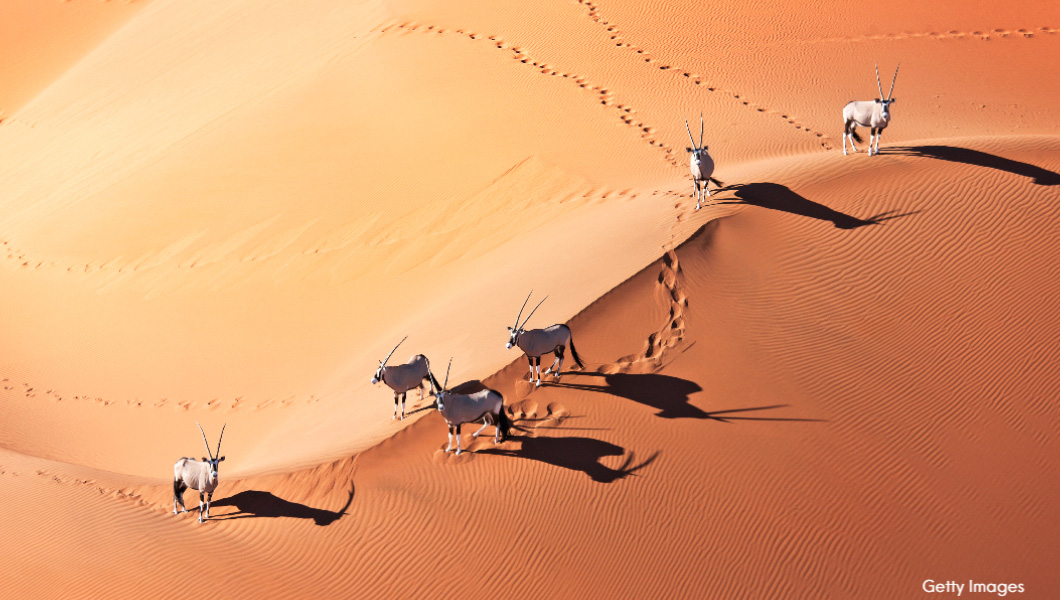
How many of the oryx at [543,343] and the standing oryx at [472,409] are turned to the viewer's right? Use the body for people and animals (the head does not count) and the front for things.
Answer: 0

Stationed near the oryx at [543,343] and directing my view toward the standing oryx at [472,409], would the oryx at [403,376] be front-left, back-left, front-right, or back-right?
front-right

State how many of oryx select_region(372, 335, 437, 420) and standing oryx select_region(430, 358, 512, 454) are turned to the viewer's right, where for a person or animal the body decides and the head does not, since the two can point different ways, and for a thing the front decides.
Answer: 0

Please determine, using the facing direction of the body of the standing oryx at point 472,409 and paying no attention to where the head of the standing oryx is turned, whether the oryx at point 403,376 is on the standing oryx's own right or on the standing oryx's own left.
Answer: on the standing oryx's own right

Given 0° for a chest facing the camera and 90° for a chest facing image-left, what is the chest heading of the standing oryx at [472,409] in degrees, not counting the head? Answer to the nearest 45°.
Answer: approximately 45°

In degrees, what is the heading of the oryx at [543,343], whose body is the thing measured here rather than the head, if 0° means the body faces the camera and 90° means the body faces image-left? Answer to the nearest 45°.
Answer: approximately 45°

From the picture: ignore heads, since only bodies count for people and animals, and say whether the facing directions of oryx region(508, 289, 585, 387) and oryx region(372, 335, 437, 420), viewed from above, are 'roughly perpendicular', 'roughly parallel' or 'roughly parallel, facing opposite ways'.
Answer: roughly parallel

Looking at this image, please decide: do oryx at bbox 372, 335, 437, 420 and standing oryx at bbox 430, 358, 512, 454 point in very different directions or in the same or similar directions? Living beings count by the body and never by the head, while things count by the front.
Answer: same or similar directions

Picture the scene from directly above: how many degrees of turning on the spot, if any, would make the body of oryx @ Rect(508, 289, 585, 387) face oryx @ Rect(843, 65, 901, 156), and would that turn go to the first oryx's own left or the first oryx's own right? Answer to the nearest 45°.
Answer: approximately 180°
